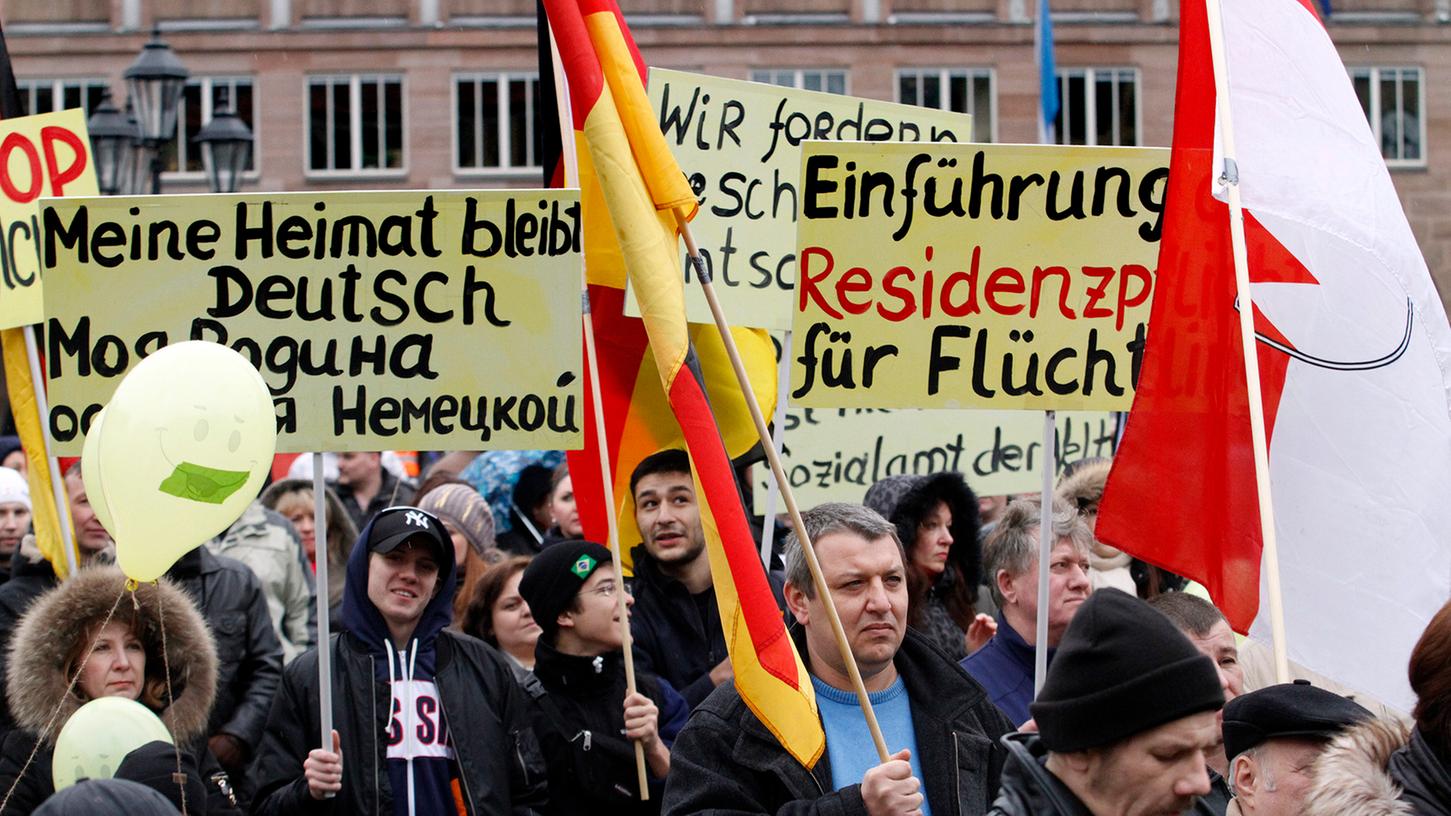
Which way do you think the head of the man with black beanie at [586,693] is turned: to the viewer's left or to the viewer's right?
to the viewer's right

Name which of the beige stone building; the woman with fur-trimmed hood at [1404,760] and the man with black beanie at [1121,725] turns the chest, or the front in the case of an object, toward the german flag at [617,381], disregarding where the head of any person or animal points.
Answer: the beige stone building

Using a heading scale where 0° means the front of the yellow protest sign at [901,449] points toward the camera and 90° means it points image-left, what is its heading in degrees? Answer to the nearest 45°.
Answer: approximately 0°

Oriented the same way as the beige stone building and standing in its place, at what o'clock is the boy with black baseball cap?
The boy with black baseball cap is roughly at 12 o'clock from the beige stone building.

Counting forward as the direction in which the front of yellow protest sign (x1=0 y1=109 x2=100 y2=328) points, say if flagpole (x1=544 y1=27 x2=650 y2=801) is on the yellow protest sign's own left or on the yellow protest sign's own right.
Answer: on the yellow protest sign's own left

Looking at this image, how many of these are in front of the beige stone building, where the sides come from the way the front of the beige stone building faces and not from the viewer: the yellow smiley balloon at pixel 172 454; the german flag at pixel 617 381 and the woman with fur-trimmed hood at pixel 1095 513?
3

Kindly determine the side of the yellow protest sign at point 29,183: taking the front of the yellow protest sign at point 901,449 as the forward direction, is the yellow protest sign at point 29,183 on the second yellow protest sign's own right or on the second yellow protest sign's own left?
on the second yellow protest sign's own right
